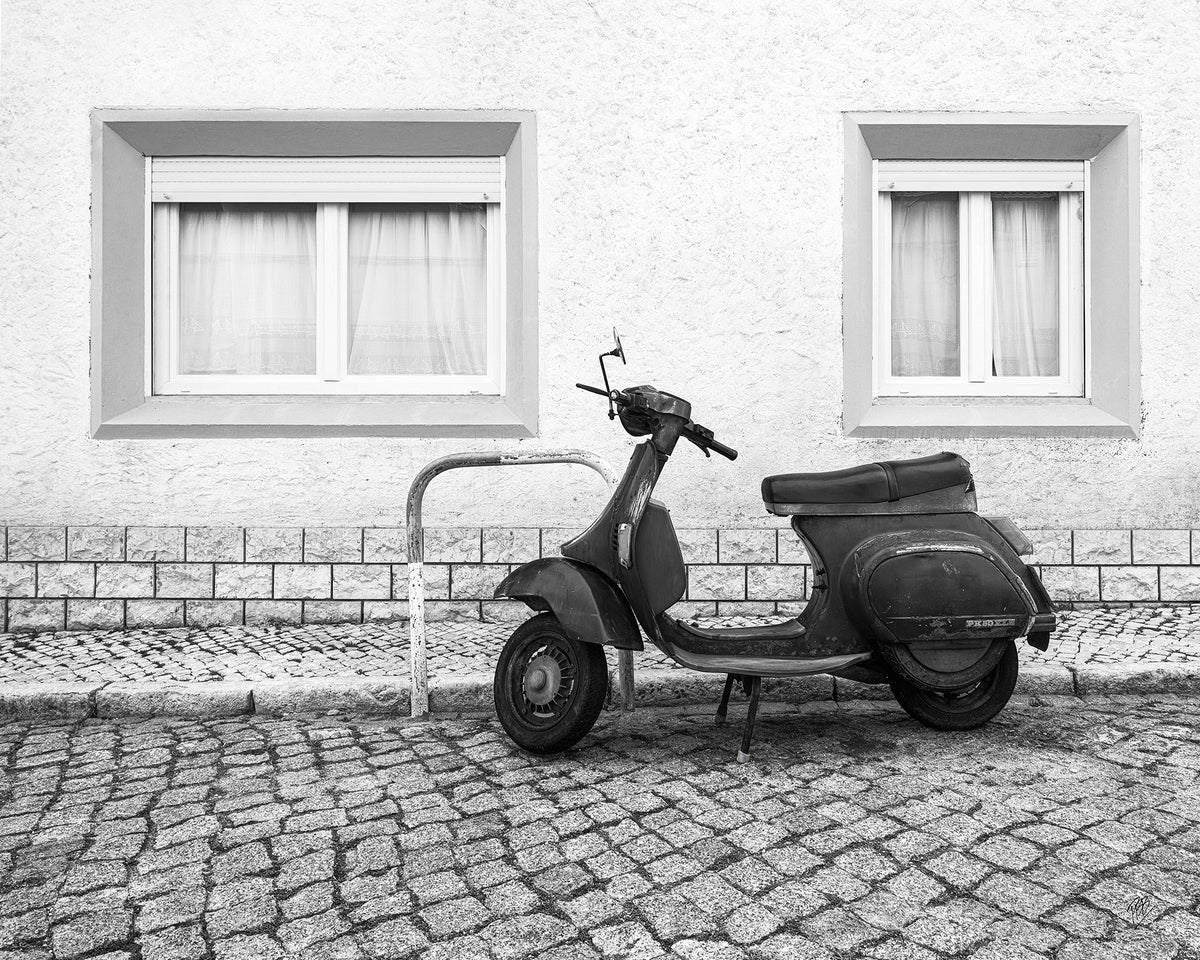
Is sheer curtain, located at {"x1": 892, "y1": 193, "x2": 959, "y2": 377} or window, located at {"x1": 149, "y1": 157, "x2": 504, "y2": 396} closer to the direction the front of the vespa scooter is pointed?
the window

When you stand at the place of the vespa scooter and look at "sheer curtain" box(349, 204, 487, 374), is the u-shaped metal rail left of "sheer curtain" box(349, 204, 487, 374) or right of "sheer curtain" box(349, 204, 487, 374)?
left

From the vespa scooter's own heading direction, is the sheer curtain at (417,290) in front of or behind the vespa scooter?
in front

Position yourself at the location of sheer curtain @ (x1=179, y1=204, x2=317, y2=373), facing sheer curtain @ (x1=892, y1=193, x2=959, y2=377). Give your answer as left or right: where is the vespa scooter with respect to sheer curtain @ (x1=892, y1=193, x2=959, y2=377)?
right

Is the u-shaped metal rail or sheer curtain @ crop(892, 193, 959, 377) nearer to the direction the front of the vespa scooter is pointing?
the u-shaped metal rail

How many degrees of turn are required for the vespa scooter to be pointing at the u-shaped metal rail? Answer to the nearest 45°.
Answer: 0° — it already faces it

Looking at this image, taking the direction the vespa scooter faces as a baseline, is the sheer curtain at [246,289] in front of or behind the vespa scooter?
in front

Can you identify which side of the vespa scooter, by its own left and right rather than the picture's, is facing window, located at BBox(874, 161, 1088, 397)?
right

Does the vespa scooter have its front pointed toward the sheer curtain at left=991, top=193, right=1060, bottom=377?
no

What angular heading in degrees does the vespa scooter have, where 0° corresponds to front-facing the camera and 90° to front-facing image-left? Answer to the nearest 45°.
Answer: approximately 90°
